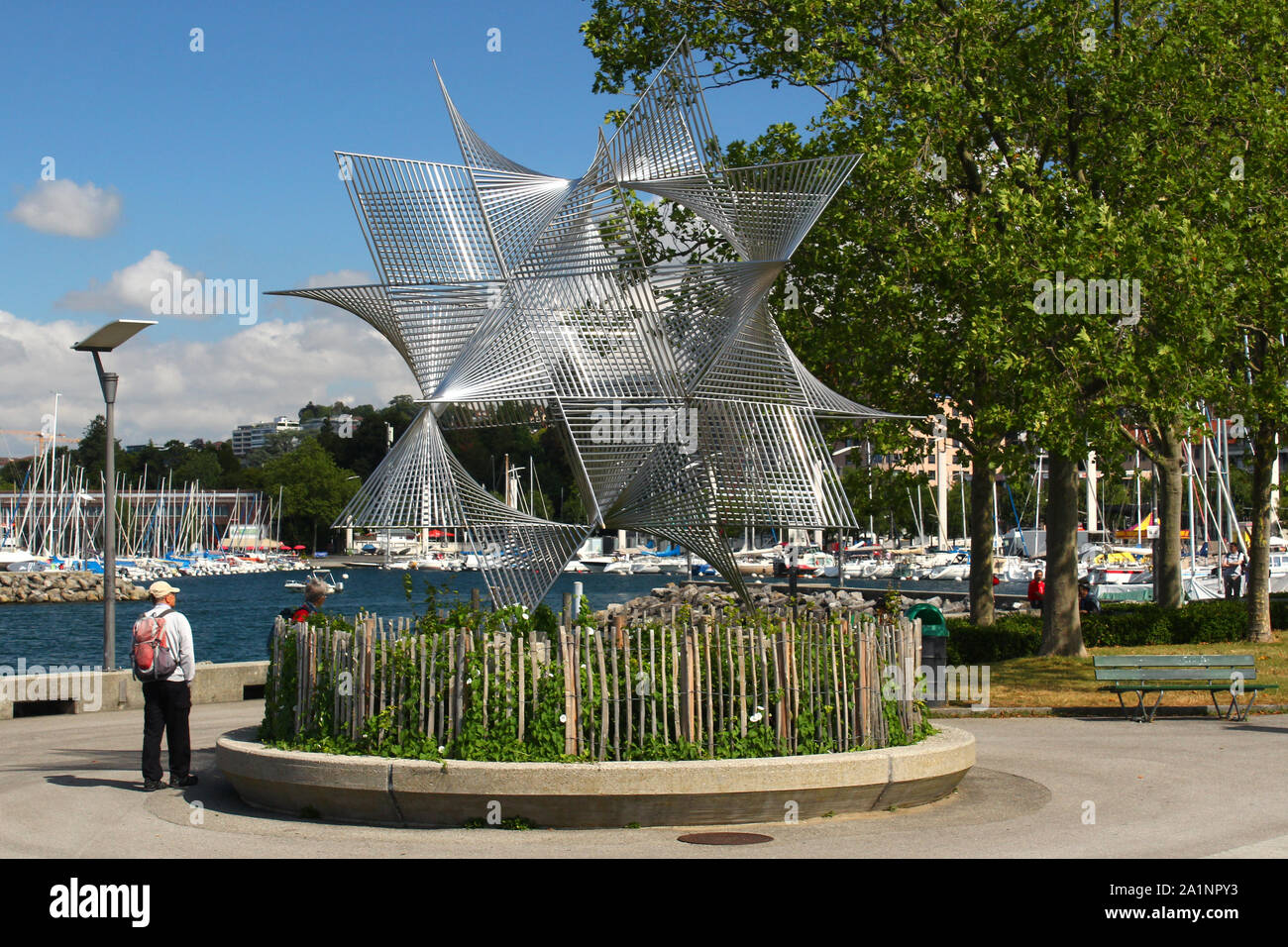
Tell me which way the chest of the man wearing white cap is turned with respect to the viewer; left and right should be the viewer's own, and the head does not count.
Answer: facing away from the viewer and to the right of the viewer

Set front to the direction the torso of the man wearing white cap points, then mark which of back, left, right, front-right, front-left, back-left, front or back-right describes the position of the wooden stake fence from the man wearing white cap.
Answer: right

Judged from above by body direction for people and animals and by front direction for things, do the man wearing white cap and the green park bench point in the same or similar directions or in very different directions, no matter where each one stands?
very different directions

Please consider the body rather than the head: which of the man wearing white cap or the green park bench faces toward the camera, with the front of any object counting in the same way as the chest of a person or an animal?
the green park bench

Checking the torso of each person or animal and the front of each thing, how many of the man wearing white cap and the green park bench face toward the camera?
1

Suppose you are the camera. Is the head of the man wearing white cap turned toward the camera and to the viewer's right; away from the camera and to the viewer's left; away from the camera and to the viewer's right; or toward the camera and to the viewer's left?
away from the camera and to the viewer's right

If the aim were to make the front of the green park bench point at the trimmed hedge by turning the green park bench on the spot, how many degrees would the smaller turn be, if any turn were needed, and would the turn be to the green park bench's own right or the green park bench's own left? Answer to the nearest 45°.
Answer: approximately 180°

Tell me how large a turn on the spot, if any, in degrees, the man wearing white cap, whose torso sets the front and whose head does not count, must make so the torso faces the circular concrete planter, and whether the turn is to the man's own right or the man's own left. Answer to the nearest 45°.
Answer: approximately 90° to the man's own right

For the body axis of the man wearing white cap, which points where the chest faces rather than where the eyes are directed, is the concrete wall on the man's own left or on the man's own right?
on the man's own left

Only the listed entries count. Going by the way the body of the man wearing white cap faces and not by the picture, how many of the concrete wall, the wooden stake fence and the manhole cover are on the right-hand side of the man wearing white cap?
2

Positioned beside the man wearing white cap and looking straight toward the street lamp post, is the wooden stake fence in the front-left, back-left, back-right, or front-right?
back-right

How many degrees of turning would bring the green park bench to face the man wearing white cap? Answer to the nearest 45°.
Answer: approximately 45° to its right

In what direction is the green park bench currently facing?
toward the camera
